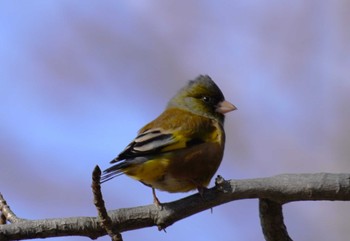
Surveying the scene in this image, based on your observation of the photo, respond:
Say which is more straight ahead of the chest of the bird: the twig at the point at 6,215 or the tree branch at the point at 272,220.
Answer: the tree branch

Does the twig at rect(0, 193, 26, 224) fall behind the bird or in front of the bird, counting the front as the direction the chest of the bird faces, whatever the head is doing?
behind

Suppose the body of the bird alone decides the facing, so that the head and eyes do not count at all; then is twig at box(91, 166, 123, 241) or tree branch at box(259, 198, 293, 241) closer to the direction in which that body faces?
the tree branch

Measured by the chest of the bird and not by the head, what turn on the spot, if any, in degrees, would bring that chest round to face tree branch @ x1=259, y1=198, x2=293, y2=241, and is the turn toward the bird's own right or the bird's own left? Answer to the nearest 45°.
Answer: approximately 45° to the bird's own right

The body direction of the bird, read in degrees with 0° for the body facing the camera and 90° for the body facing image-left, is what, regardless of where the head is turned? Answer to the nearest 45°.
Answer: approximately 270°
